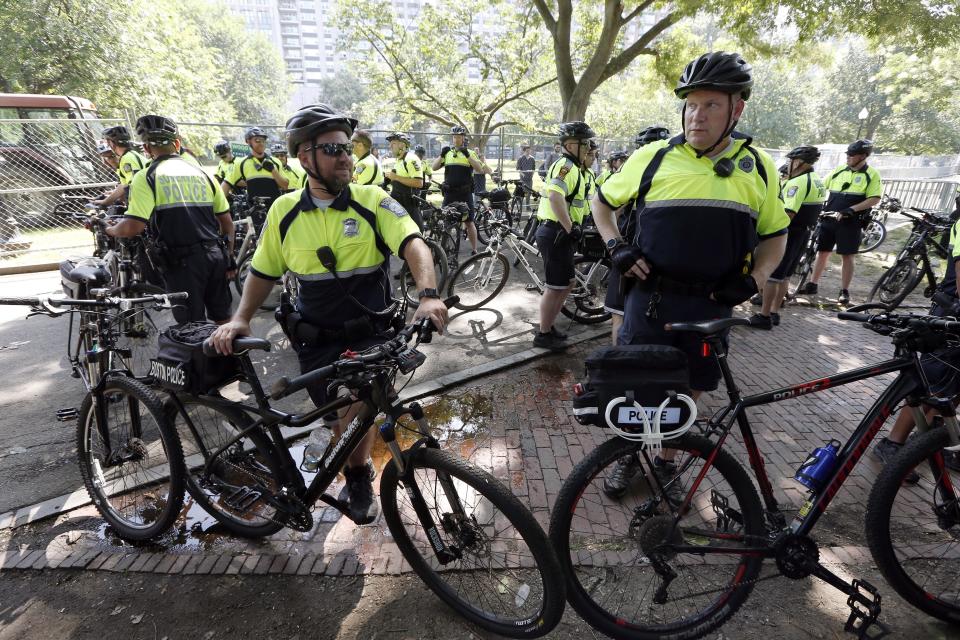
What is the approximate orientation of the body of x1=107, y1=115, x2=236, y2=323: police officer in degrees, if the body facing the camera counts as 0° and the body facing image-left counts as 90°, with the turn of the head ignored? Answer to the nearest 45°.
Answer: approximately 180°

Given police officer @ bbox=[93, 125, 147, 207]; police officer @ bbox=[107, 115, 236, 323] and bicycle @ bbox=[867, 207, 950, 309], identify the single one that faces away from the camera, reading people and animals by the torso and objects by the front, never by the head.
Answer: police officer @ bbox=[107, 115, 236, 323]

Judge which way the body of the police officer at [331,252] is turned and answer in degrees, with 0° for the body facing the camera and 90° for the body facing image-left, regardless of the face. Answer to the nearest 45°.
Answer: approximately 0°

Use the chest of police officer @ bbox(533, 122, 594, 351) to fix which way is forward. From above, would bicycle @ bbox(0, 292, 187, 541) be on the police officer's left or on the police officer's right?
on the police officer's right

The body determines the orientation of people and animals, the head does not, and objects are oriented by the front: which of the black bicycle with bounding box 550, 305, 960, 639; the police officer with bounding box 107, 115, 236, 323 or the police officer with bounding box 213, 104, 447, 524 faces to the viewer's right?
the black bicycle

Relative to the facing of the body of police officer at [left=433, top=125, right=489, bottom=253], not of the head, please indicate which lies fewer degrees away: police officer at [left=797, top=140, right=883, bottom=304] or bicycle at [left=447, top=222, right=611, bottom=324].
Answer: the bicycle

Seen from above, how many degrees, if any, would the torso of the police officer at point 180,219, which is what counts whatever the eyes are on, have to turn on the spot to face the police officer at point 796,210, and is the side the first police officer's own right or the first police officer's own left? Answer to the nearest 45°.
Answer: approximately 90° to the first police officer's own right

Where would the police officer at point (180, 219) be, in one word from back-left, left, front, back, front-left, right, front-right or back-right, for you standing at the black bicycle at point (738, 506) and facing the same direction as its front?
back

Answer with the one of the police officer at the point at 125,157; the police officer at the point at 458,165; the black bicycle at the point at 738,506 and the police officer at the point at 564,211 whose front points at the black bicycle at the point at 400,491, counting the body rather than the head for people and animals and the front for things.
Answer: the police officer at the point at 458,165

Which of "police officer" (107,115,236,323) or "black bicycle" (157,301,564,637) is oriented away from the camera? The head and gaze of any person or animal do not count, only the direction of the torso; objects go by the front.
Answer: the police officer

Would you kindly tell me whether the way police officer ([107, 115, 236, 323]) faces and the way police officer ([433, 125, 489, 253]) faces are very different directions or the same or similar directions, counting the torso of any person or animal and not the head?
very different directions

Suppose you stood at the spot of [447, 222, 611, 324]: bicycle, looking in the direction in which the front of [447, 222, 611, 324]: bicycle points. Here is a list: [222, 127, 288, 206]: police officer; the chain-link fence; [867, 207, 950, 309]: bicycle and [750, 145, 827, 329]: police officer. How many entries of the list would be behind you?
2

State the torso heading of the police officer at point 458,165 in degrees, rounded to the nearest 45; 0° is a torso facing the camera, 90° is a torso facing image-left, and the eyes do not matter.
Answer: approximately 0°
